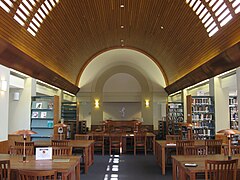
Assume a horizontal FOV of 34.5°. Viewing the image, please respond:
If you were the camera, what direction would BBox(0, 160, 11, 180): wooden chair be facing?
facing away from the viewer

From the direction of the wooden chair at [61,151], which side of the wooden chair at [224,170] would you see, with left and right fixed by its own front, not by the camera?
left

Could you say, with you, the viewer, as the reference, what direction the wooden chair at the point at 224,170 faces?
facing away from the viewer

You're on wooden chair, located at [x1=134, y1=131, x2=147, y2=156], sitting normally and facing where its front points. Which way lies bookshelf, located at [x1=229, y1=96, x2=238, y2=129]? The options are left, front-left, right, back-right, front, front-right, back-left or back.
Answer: right

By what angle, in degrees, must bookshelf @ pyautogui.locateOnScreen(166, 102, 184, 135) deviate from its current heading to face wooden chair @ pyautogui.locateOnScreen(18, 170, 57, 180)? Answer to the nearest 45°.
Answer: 0° — it already faces it

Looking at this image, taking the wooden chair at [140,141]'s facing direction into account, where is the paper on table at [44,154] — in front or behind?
behind

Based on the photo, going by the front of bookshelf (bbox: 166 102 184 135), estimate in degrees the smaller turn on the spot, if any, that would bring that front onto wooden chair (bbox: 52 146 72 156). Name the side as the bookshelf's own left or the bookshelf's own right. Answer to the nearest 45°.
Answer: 0° — it already faces it

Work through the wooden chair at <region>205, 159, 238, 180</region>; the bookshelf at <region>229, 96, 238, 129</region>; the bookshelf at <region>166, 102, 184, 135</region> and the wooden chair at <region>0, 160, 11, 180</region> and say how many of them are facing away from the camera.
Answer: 2

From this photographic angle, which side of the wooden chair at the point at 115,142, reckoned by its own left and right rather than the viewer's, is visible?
back
